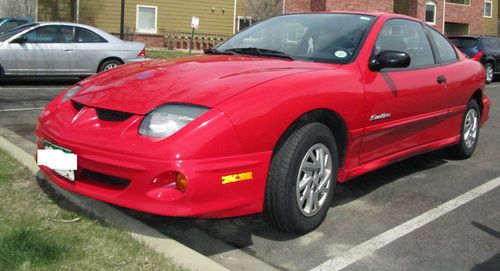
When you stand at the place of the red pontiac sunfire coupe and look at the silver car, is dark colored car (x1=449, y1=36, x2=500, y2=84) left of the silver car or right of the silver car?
right

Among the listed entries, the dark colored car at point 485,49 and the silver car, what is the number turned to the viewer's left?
1

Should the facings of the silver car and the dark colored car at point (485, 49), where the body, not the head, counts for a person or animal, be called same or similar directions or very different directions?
very different directions

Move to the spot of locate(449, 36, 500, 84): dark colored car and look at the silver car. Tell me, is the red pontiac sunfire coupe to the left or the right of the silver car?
left
